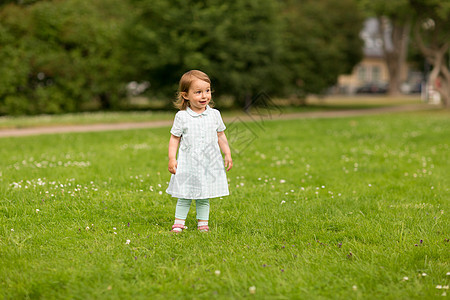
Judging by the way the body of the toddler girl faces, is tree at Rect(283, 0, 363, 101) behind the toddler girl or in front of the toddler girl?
behind

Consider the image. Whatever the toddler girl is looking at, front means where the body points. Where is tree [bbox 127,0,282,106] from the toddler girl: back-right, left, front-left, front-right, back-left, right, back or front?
back

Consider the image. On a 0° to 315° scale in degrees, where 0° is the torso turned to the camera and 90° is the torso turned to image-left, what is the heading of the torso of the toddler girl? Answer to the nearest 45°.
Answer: approximately 0°

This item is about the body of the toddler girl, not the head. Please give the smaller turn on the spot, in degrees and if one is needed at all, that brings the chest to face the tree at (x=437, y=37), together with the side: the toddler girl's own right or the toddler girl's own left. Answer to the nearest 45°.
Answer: approximately 135° to the toddler girl's own left
